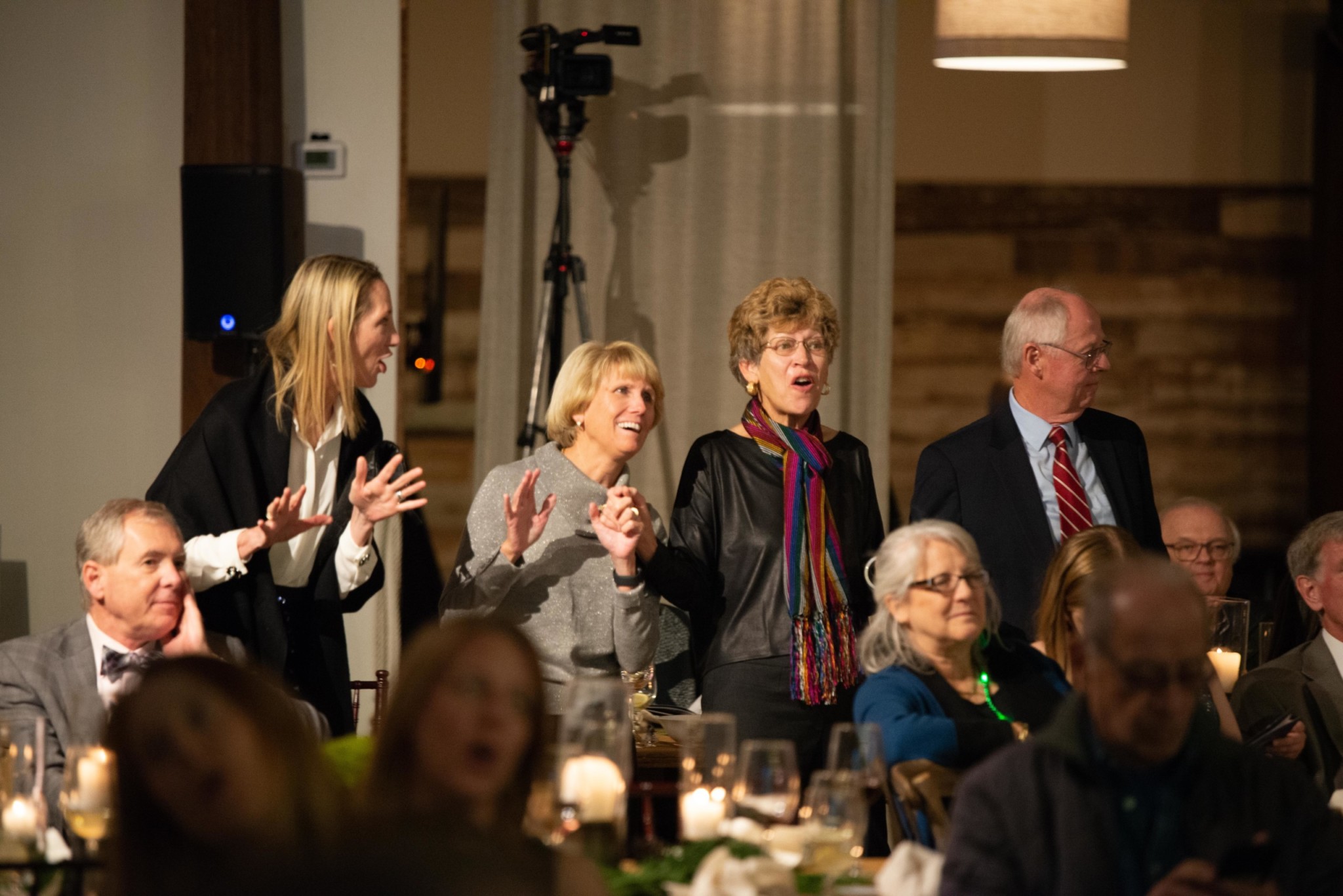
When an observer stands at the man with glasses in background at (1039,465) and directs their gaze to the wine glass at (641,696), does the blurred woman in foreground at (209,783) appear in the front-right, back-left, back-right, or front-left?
front-left

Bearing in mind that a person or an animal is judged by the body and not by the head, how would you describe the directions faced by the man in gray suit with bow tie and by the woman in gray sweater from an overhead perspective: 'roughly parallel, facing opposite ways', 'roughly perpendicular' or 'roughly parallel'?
roughly parallel

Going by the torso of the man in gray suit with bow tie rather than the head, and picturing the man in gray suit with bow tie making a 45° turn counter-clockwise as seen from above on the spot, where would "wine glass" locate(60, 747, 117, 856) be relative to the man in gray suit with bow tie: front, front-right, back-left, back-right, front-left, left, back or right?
right

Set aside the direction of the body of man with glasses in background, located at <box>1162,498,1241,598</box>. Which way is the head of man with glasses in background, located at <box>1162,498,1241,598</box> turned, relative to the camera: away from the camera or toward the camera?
toward the camera

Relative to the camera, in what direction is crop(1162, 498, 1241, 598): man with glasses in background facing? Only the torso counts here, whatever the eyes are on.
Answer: toward the camera

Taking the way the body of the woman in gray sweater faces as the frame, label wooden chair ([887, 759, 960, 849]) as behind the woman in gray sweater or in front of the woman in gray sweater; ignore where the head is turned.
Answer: in front

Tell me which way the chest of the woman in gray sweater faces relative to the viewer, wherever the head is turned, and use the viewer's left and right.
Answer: facing the viewer and to the right of the viewer

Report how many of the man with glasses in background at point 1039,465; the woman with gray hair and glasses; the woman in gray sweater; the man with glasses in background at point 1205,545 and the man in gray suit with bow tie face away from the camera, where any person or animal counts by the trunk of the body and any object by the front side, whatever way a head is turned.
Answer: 0

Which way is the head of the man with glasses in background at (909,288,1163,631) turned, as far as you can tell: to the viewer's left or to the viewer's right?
to the viewer's right

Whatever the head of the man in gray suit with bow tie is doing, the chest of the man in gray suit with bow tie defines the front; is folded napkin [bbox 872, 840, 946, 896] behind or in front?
in front

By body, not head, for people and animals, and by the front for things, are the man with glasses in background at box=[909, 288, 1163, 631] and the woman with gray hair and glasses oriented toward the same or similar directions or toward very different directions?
same or similar directions
